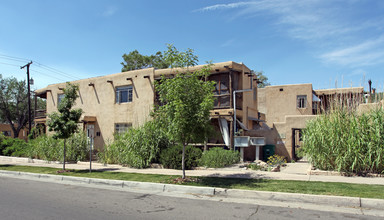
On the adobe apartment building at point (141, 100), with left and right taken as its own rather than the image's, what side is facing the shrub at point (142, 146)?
front

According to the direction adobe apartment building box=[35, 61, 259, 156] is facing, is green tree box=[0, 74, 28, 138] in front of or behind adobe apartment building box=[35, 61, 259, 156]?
behind

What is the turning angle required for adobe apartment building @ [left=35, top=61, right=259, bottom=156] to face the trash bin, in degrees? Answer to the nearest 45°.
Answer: approximately 45° to its left

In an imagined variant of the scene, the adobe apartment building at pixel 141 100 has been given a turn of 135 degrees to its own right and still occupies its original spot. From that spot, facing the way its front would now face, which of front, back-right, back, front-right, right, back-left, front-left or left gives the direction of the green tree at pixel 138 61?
front-right

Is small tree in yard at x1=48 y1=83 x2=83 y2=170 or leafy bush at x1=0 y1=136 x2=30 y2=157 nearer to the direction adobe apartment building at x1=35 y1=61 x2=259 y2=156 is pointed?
the small tree in yard

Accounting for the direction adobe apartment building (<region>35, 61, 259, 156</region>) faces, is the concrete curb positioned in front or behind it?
in front

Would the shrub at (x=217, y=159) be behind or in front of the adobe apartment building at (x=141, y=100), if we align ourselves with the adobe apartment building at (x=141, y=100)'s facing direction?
in front

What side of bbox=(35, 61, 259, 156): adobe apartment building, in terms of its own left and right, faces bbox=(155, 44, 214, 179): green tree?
front

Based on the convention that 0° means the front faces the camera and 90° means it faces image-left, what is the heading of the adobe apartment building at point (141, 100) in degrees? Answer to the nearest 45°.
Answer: approximately 0°
